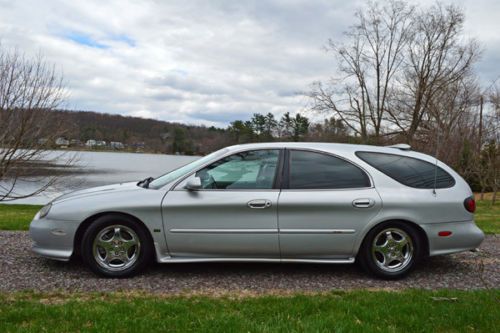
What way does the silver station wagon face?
to the viewer's left

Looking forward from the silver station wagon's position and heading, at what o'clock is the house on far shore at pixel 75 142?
The house on far shore is roughly at 2 o'clock from the silver station wagon.

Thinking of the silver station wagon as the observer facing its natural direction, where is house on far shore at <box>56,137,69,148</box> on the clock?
The house on far shore is roughly at 2 o'clock from the silver station wagon.
